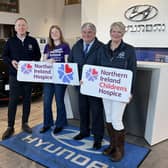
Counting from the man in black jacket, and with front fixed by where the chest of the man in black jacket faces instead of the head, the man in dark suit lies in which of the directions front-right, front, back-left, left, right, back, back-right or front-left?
front-left

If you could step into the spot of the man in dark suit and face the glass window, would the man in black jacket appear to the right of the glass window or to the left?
left

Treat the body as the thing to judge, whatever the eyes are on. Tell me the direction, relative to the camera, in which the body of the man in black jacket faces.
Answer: toward the camera

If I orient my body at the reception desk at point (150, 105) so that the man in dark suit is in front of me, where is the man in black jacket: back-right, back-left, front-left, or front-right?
front-right

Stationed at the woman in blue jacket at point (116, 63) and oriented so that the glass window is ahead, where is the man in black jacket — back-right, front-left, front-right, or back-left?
front-left

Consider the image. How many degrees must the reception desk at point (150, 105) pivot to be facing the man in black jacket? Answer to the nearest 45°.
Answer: approximately 45° to its right

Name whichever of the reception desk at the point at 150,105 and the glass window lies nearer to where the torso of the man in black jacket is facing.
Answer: the reception desk

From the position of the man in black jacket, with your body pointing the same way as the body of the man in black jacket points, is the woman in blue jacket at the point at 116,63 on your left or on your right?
on your left

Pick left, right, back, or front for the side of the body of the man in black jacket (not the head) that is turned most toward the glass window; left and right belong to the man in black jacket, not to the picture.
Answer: back

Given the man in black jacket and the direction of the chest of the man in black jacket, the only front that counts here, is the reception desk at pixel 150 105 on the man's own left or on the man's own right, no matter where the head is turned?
on the man's own left

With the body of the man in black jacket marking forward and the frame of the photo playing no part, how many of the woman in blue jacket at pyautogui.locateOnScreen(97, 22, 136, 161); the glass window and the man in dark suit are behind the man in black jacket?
1

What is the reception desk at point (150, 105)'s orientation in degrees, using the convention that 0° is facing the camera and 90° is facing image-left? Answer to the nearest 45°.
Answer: approximately 45°

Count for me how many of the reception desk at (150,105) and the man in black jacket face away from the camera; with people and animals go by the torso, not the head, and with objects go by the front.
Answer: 0

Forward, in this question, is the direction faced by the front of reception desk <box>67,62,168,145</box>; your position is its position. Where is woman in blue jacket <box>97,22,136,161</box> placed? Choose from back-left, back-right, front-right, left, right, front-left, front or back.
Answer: front
